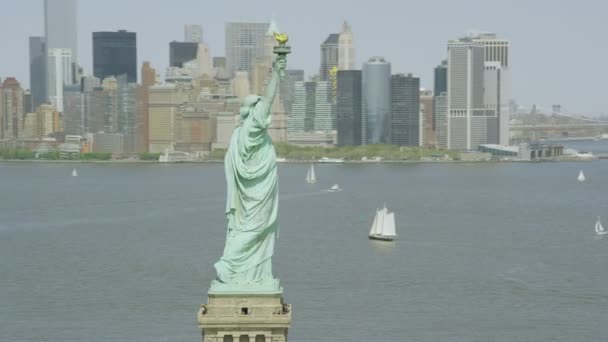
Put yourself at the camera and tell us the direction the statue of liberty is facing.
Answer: facing away from the viewer and to the right of the viewer
